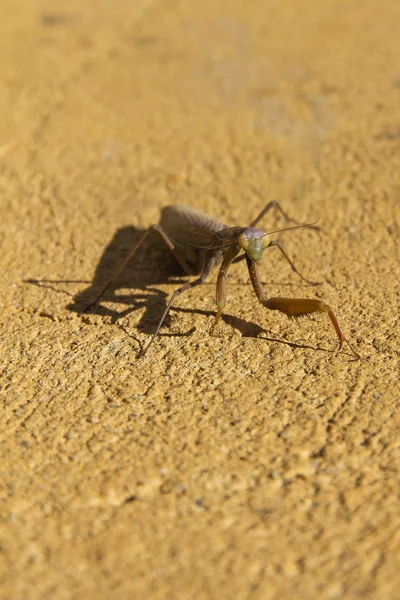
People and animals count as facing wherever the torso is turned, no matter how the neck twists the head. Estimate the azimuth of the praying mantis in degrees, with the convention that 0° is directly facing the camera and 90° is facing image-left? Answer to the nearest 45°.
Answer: approximately 315°
